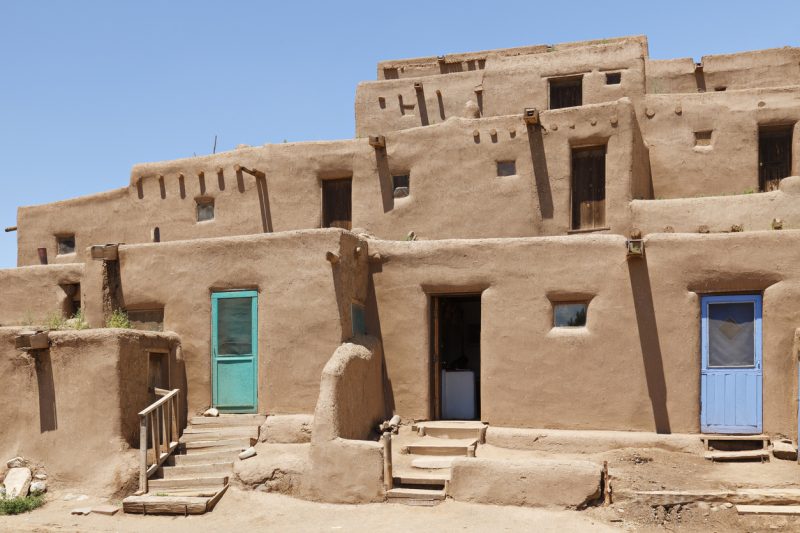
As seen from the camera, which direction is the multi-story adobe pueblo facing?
toward the camera

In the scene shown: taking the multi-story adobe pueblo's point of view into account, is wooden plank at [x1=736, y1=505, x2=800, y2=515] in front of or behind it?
in front

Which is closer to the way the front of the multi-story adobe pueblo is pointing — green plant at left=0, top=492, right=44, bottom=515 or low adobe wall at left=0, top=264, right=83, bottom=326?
the green plant

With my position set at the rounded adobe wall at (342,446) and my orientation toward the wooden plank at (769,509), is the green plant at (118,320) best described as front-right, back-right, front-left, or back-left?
back-left

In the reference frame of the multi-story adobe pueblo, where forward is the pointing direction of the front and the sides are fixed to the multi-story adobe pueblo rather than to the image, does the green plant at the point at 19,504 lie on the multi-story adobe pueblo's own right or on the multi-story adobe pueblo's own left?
on the multi-story adobe pueblo's own right

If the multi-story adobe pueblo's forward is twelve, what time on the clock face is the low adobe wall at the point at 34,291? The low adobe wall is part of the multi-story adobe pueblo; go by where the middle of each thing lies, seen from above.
The low adobe wall is roughly at 4 o'clock from the multi-story adobe pueblo.
